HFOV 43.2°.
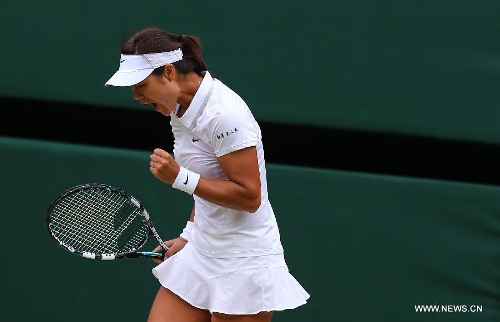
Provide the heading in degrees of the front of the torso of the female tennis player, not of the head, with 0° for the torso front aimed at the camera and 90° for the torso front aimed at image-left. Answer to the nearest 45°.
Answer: approximately 90°
